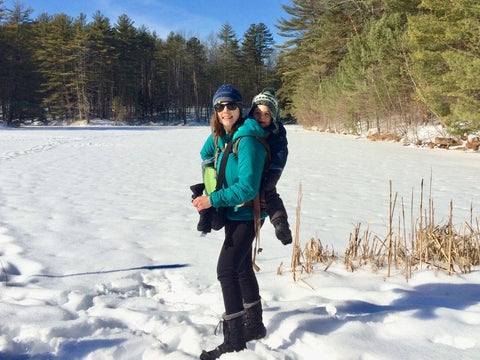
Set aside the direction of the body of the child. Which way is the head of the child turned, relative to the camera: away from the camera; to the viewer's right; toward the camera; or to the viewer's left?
toward the camera

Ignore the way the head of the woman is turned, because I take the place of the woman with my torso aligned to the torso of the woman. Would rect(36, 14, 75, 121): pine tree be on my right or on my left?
on my right

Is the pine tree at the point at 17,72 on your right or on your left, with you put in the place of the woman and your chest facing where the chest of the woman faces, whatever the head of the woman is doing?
on your right

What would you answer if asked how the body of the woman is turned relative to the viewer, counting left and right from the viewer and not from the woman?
facing the viewer and to the left of the viewer

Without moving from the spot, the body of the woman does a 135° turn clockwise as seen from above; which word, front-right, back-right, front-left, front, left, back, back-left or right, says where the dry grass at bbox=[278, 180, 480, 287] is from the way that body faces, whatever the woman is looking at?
front-right

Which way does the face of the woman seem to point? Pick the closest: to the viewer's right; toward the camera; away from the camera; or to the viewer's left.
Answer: toward the camera

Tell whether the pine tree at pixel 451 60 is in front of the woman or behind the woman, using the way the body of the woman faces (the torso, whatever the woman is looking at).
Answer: behind

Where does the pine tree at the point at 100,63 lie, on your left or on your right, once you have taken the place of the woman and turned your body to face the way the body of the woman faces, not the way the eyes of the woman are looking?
on your right
